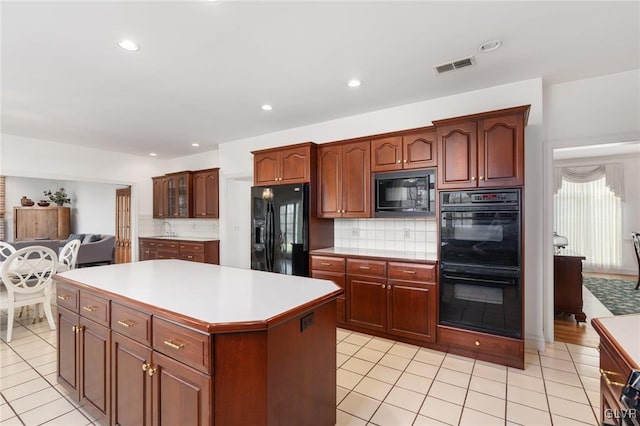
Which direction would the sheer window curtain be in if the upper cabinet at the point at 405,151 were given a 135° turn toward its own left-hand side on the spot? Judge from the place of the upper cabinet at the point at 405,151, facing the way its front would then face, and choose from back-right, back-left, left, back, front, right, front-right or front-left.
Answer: front-left

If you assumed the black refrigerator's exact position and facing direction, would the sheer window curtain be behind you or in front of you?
behind

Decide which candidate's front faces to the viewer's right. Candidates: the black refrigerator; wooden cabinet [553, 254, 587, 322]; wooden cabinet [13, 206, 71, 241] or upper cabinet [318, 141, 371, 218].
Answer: wooden cabinet [553, 254, 587, 322]

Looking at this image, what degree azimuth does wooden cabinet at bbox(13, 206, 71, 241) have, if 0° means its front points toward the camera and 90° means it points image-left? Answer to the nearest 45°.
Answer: approximately 45°

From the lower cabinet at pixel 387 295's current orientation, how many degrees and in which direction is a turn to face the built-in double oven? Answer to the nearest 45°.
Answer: approximately 135° to its left

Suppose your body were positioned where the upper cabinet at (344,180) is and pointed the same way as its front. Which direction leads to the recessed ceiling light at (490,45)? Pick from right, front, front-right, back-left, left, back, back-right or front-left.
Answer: left

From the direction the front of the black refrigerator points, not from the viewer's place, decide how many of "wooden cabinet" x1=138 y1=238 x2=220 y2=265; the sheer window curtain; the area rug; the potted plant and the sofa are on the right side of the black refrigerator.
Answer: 3

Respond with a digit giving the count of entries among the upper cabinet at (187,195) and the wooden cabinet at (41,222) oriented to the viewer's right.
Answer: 0

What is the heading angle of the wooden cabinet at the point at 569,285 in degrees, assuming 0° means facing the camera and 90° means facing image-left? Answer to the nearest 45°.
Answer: approximately 270°

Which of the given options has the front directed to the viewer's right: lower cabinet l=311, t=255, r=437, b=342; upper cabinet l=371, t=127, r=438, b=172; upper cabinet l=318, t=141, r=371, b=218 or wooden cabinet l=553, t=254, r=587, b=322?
the wooden cabinet

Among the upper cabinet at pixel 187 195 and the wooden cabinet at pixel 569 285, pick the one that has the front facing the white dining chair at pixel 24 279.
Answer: the upper cabinet

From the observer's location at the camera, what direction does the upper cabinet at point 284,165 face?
facing the viewer and to the left of the viewer

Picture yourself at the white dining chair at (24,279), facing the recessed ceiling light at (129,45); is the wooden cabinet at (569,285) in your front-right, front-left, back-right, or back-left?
front-left

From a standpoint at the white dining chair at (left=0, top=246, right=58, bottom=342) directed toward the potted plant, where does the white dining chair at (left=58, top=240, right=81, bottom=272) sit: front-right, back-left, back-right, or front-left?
front-right

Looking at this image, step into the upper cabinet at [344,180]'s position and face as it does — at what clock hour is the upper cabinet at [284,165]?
the upper cabinet at [284,165] is roughly at 2 o'clock from the upper cabinet at [344,180].

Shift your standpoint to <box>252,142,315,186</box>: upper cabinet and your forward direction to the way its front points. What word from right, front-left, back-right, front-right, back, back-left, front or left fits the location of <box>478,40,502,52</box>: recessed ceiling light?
left

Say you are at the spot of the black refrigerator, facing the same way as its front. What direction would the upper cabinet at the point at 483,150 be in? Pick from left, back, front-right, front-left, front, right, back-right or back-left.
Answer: left

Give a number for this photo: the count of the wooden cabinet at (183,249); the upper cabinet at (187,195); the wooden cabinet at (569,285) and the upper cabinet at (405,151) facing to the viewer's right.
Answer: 1

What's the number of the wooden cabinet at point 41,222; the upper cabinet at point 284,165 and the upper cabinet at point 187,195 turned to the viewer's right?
0
